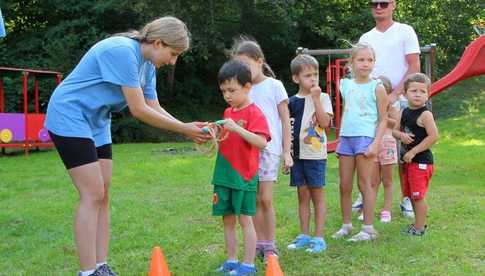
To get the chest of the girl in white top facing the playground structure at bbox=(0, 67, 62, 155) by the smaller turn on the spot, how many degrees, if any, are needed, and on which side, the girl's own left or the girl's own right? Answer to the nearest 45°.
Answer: approximately 90° to the girl's own right

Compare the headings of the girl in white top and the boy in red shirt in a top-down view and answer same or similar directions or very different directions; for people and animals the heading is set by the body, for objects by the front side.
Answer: same or similar directions

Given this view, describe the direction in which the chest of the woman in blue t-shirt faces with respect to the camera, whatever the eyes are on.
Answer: to the viewer's right

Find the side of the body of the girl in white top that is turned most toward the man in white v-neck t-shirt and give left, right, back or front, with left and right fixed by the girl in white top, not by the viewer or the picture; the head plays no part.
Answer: back

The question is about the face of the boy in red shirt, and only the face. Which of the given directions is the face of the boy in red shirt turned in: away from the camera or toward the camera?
toward the camera

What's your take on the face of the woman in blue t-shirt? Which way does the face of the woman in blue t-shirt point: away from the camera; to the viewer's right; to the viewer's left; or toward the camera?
to the viewer's right

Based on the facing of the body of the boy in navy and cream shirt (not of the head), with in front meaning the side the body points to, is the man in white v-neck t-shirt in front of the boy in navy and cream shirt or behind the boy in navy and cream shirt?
behind

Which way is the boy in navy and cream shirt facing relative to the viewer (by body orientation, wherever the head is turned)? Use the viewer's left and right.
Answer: facing the viewer and to the left of the viewer

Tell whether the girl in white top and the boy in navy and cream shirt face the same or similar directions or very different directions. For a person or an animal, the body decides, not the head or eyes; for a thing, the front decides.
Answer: same or similar directions

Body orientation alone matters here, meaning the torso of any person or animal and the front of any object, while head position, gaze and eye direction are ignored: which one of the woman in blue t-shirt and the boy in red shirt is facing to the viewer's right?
the woman in blue t-shirt
